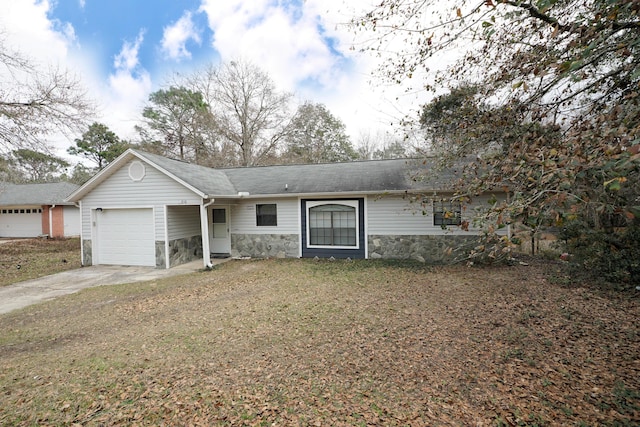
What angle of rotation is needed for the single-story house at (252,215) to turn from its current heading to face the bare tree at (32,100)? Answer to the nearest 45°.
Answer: approximately 90° to its right

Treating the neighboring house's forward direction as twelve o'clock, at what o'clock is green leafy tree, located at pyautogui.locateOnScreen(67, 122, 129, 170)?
The green leafy tree is roughly at 7 o'clock from the neighboring house.

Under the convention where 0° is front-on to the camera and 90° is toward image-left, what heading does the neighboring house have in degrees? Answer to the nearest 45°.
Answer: approximately 0°

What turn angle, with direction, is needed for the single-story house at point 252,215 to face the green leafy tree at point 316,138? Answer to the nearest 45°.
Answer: approximately 180°

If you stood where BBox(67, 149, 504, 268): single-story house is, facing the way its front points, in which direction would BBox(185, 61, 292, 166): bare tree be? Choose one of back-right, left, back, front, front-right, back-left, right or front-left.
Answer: back

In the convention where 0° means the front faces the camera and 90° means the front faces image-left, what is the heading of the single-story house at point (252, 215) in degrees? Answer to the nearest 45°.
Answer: approximately 0°

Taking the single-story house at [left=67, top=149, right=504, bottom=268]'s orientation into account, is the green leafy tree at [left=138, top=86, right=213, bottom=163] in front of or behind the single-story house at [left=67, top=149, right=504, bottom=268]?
behind

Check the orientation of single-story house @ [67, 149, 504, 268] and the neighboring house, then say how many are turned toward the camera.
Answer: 2

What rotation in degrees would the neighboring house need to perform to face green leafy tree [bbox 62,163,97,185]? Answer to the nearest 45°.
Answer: approximately 180°
